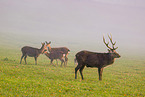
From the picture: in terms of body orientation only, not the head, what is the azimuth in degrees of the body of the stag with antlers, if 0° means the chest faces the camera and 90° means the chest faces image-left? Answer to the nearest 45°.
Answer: approximately 270°
